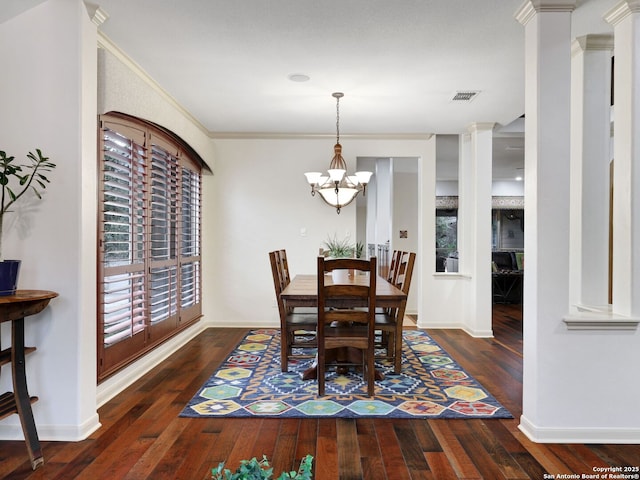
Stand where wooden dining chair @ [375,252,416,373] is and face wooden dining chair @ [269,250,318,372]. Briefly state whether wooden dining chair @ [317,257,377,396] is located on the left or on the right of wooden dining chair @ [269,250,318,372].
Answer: left

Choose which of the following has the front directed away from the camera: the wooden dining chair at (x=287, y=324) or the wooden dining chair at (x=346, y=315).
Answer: the wooden dining chair at (x=346, y=315)

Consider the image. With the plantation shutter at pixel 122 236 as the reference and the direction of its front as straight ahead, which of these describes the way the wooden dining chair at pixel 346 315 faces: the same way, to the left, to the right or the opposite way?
to the left

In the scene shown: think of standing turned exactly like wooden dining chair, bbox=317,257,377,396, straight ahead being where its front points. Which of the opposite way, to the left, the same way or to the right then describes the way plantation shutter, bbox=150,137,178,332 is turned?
to the right

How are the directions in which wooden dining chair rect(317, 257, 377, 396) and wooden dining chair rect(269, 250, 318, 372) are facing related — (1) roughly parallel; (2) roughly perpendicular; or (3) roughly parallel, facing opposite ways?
roughly perpendicular

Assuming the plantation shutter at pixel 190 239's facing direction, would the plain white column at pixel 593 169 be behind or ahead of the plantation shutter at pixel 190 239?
ahead

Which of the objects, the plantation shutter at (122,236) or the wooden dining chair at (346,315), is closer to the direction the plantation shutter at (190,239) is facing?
the wooden dining chair

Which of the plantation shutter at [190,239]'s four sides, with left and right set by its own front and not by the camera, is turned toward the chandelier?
front

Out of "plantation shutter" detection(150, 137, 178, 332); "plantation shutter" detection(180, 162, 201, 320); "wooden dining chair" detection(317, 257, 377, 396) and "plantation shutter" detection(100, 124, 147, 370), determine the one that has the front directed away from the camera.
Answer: the wooden dining chair

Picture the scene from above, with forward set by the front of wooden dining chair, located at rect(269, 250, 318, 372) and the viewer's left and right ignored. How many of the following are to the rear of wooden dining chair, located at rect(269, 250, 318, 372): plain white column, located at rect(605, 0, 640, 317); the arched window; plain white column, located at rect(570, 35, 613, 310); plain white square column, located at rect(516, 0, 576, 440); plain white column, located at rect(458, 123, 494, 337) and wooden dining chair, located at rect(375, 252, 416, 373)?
1

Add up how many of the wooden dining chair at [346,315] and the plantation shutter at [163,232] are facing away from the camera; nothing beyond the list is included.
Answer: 1

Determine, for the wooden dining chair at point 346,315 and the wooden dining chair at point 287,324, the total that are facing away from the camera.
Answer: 1

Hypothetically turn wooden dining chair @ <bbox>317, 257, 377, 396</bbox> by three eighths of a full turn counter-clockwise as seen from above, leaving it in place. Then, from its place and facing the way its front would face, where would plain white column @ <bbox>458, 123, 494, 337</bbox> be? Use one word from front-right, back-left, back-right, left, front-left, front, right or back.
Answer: back

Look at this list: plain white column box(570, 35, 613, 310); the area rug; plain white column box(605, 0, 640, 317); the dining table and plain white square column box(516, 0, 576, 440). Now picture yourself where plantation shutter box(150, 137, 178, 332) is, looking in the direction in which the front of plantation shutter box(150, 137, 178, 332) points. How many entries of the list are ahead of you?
5

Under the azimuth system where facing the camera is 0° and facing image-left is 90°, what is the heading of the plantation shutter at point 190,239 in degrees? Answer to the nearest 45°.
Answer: approximately 315°

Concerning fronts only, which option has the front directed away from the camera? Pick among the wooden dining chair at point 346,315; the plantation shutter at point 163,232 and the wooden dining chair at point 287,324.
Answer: the wooden dining chair at point 346,315

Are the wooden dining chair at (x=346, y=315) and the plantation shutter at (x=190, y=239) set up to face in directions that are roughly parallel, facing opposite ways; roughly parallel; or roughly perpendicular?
roughly perpendicular

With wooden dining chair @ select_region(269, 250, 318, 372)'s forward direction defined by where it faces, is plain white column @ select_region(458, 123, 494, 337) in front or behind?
in front

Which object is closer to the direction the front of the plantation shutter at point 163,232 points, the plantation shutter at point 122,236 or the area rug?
the area rug

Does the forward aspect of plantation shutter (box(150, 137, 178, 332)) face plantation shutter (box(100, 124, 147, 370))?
no

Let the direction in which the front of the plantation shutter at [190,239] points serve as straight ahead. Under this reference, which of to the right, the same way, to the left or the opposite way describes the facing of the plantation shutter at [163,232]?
the same way

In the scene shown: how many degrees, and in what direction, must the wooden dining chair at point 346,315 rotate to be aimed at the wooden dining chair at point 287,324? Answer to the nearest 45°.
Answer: approximately 45° to its left

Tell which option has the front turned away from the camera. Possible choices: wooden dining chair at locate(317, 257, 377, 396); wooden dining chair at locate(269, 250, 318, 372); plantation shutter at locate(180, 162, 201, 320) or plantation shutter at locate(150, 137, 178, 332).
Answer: wooden dining chair at locate(317, 257, 377, 396)

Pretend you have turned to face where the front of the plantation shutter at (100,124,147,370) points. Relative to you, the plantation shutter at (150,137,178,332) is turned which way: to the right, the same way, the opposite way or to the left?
the same way

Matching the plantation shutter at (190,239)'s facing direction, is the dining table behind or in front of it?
in front

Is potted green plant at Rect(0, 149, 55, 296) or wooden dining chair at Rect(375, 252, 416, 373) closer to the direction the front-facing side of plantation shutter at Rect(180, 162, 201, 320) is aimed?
the wooden dining chair
